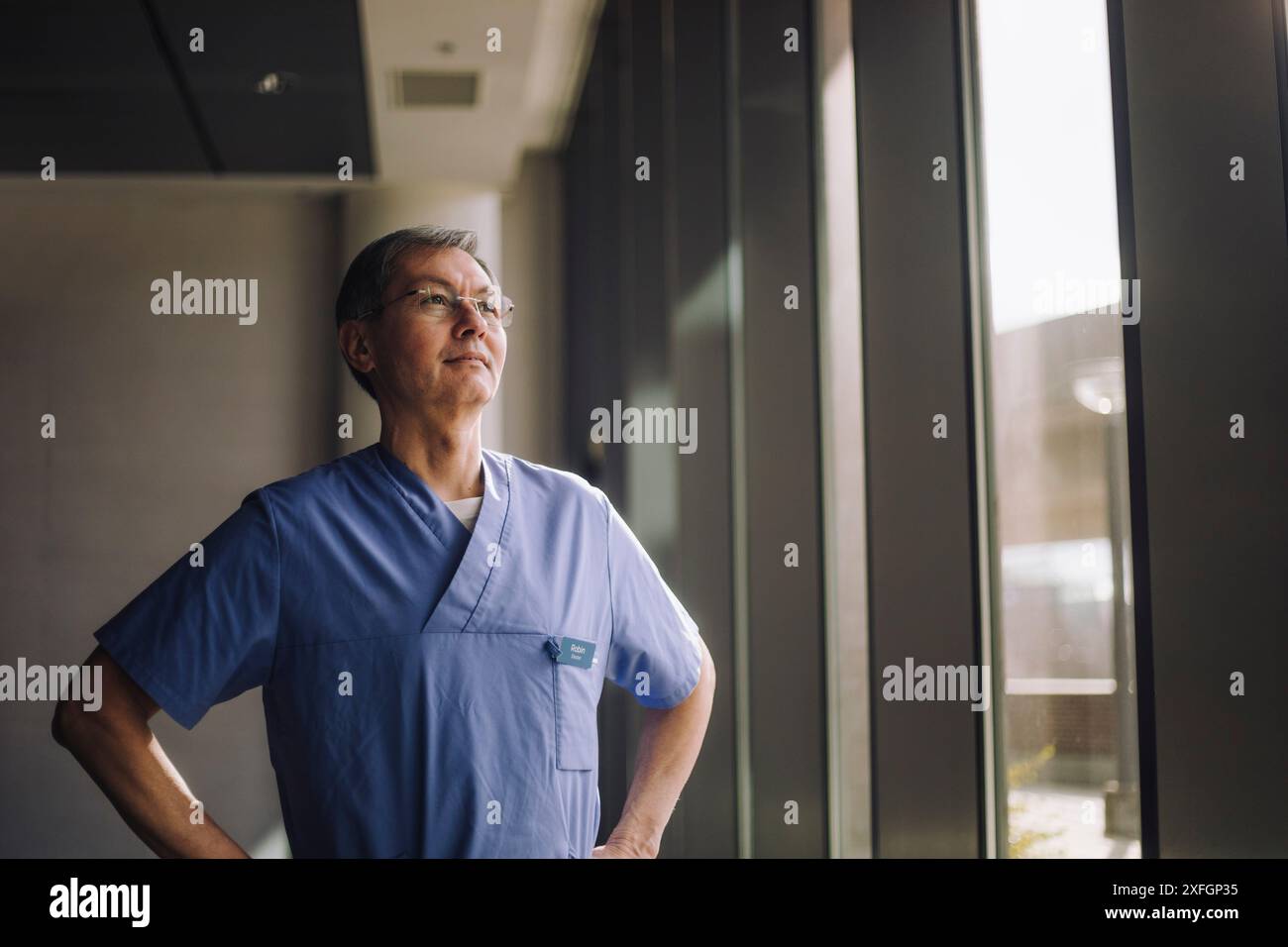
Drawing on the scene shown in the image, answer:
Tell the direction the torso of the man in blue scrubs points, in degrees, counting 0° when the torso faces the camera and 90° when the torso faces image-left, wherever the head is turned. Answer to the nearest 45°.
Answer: approximately 315°
